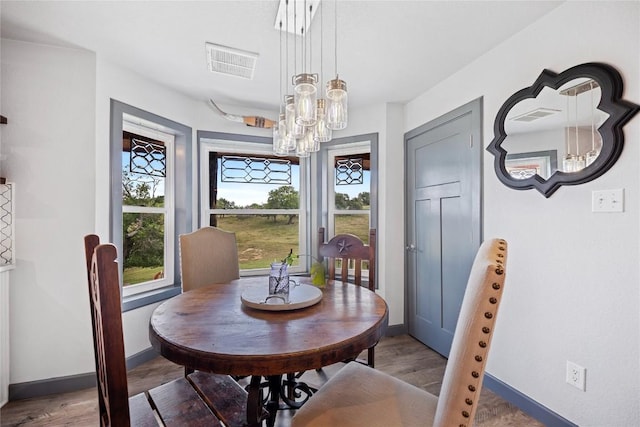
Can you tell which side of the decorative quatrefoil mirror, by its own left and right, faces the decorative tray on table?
front

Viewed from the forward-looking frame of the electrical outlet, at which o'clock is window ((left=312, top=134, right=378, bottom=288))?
The window is roughly at 2 o'clock from the electrical outlet.

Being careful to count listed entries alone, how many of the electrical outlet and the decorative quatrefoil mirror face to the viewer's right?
0

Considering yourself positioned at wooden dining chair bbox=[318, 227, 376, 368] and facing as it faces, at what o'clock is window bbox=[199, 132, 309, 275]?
The window is roughly at 3 o'clock from the wooden dining chair.

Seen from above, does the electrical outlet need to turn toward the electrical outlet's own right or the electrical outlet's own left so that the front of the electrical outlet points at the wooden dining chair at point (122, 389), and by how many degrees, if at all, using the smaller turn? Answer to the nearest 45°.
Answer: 0° — it already faces it

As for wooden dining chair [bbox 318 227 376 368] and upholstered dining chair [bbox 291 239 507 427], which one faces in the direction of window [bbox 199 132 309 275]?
the upholstered dining chair

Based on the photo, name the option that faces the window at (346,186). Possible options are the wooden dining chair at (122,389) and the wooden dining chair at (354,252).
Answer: the wooden dining chair at (122,389)

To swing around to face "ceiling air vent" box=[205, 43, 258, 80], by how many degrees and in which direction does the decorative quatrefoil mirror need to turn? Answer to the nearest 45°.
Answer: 0° — it already faces it

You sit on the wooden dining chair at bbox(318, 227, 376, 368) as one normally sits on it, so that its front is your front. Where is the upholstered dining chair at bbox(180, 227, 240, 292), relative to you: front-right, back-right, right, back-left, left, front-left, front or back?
front-right

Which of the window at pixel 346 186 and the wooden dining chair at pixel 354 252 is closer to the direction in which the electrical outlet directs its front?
the wooden dining chair

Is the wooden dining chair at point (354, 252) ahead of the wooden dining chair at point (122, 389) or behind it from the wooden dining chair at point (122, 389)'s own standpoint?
ahead

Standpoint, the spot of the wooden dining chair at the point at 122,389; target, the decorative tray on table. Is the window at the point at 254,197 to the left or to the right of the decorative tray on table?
left

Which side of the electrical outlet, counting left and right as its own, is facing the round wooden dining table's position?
front

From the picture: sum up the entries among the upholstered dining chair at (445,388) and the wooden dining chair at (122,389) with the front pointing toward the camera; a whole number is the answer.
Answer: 0

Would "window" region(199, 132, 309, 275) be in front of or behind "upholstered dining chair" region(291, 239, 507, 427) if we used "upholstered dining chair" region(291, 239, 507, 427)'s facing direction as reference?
in front

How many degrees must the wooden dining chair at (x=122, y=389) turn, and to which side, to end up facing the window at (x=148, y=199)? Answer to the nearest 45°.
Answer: approximately 45° to its left
